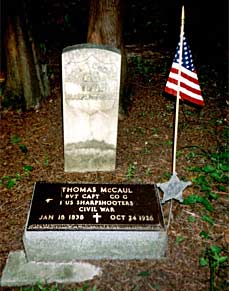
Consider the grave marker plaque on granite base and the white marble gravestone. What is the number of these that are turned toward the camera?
2

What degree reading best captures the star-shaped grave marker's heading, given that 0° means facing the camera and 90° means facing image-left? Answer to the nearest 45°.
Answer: approximately 0°

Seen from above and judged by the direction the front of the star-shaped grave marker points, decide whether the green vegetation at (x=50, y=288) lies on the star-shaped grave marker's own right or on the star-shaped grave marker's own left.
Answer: on the star-shaped grave marker's own right

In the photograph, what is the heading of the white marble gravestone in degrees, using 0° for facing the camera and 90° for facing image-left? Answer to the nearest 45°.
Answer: approximately 0°

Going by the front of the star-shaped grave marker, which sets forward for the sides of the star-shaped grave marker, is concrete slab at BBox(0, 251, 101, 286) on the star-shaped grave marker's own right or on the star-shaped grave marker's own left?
on the star-shaped grave marker's own right
